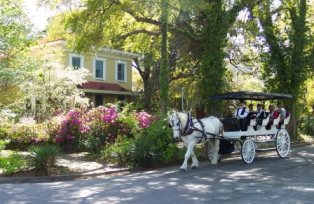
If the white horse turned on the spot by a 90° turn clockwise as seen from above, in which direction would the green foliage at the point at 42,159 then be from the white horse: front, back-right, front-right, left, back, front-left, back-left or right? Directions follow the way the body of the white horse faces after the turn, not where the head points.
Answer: front-left

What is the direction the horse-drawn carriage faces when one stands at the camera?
facing the viewer and to the left of the viewer

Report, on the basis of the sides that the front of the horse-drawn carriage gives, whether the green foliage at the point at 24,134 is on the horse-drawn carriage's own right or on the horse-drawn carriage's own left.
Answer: on the horse-drawn carriage's own right
